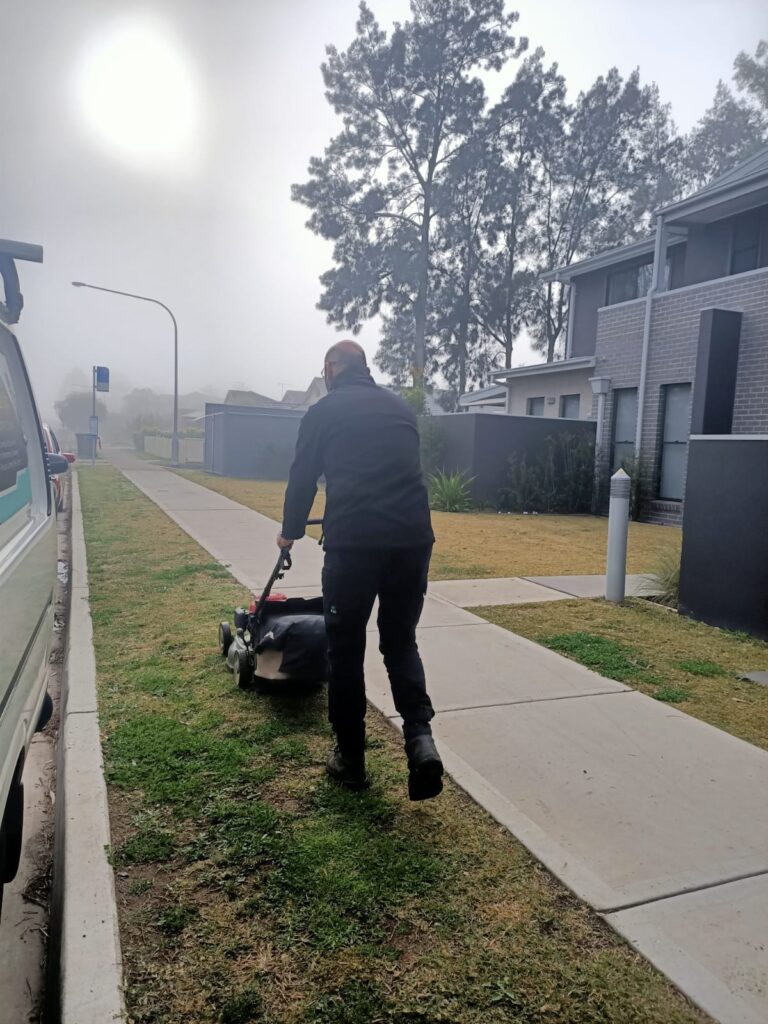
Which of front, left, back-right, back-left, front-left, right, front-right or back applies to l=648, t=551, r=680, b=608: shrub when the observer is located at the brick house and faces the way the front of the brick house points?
front-left

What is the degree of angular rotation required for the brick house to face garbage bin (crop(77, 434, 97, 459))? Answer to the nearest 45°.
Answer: approximately 90° to its right

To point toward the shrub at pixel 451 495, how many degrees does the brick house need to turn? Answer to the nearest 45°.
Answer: approximately 45° to its right

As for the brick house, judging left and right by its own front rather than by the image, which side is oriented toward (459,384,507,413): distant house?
right

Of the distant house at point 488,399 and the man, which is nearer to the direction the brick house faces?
the man

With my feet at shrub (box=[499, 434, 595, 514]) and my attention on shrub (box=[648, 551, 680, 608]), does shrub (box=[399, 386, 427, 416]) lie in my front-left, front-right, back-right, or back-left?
back-right

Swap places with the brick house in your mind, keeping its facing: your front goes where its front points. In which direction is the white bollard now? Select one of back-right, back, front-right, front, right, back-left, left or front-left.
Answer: front-left

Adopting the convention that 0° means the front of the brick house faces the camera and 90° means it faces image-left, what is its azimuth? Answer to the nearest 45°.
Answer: approximately 45°

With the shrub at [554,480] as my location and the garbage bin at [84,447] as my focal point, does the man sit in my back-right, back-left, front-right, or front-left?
back-left

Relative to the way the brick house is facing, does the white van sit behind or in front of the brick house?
in front

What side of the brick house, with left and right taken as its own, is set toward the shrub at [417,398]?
right

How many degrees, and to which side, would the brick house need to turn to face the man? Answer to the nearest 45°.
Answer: approximately 45° to its left
